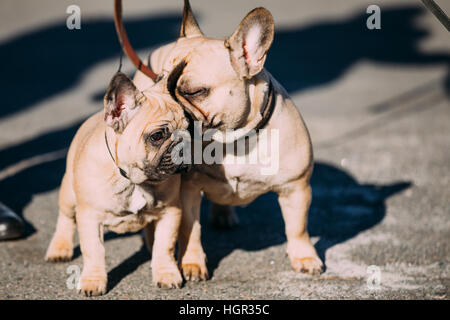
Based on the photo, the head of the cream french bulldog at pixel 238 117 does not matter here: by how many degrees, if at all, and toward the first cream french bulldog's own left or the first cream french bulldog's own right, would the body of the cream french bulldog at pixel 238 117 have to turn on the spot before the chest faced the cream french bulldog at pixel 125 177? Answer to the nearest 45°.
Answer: approximately 45° to the first cream french bulldog's own right

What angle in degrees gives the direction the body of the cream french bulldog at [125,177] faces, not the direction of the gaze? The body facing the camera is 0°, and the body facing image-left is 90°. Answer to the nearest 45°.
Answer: approximately 315°
